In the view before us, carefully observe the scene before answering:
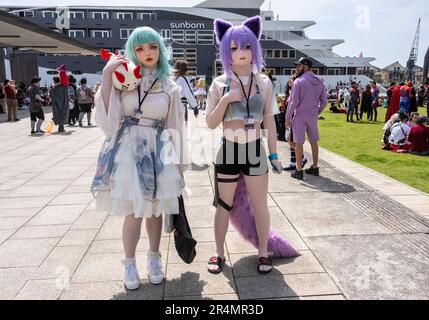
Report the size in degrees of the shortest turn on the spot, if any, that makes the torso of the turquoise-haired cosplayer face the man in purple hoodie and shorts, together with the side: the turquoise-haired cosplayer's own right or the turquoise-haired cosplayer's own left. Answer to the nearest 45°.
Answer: approximately 135° to the turquoise-haired cosplayer's own left

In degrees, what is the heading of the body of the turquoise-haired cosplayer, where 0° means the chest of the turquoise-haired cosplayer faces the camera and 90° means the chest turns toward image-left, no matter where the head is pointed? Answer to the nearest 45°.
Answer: approximately 0°

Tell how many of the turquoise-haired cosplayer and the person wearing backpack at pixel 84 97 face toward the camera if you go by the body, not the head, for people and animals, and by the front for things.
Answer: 1

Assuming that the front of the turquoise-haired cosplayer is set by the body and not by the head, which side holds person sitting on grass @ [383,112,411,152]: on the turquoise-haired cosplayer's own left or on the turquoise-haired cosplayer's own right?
on the turquoise-haired cosplayer's own left

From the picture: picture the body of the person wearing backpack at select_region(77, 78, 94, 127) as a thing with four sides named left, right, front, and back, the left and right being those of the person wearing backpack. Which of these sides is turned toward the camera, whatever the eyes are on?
back

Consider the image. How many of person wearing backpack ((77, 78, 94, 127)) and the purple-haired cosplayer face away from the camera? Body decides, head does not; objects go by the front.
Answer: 1

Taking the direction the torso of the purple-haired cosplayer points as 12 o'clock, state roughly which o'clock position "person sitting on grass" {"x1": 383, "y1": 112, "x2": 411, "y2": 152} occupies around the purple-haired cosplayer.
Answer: The person sitting on grass is roughly at 7 o'clock from the purple-haired cosplayer.

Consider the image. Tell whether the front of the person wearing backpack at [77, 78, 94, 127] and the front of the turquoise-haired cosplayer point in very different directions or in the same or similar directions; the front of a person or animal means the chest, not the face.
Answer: very different directions

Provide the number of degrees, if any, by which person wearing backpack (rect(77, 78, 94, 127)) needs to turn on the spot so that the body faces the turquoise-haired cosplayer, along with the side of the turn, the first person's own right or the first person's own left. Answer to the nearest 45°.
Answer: approximately 180°
